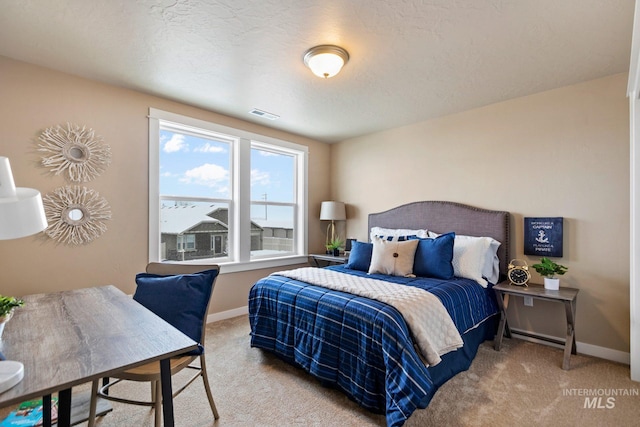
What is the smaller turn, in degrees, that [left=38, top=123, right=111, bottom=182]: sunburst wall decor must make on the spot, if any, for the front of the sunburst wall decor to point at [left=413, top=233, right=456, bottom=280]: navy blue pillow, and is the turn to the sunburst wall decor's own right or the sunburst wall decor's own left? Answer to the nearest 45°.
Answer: approximately 45° to the sunburst wall decor's own left

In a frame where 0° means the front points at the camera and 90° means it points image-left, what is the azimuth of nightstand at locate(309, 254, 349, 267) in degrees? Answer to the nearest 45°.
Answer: approximately 45°

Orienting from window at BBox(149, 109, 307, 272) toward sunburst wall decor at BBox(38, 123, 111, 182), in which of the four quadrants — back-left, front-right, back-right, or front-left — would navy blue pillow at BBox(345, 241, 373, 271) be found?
back-left

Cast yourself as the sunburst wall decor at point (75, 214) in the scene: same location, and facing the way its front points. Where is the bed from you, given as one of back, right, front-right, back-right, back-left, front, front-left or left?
front-left

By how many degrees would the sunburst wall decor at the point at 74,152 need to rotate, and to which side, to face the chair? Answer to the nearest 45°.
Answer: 0° — it already faces it

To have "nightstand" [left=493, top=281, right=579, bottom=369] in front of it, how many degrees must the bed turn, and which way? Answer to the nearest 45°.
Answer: approximately 180°

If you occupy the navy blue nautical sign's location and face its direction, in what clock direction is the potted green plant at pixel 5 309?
The potted green plant is roughly at 1 o'clock from the navy blue nautical sign.
